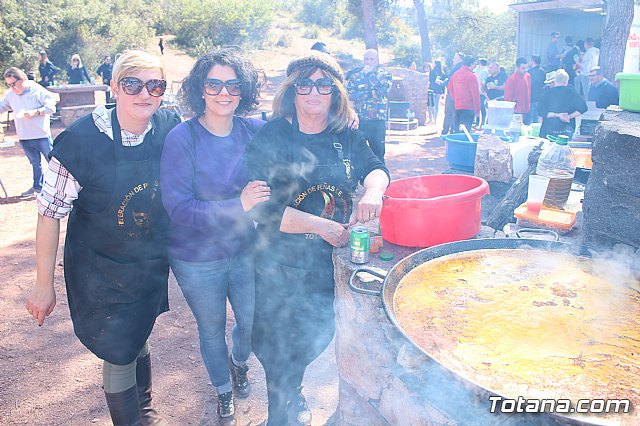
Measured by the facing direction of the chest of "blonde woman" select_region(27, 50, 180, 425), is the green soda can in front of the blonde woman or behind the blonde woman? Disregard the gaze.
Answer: in front

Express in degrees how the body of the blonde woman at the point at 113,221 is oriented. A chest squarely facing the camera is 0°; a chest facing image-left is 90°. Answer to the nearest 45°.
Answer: approximately 315°

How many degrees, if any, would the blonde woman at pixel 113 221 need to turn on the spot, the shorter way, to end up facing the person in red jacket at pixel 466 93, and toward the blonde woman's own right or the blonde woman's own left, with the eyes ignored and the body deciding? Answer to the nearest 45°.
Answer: approximately 90° to the blonde woman's own left
